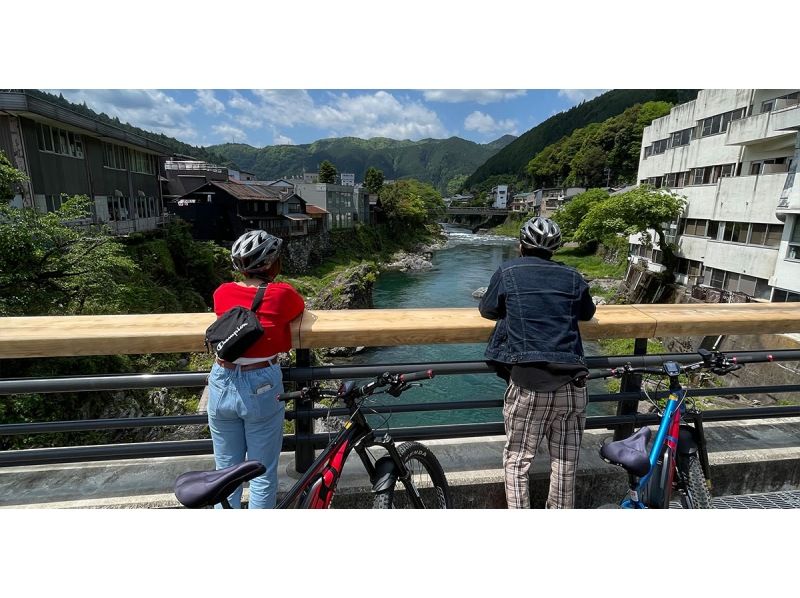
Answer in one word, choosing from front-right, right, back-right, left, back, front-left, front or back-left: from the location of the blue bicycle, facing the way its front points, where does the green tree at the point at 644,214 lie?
front-left

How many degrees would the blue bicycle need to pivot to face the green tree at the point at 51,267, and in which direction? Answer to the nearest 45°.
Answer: approximately 45° to its left

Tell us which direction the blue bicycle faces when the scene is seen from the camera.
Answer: facing away from the viewer and to the right of the viewer

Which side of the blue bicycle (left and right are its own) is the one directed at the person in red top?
left

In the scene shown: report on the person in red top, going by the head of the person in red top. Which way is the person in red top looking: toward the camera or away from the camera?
away from the camera

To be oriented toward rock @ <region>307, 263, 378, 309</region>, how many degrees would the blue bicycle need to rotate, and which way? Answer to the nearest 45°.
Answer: approximately 90° to its left

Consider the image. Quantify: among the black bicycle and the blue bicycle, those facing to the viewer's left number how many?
0

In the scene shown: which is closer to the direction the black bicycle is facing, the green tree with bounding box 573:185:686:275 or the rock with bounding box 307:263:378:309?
the green tree

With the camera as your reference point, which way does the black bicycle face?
facing away from the viewer and to the right of the viewer

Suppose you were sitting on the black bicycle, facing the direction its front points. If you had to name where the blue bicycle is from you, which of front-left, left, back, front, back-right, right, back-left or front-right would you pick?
front-right
